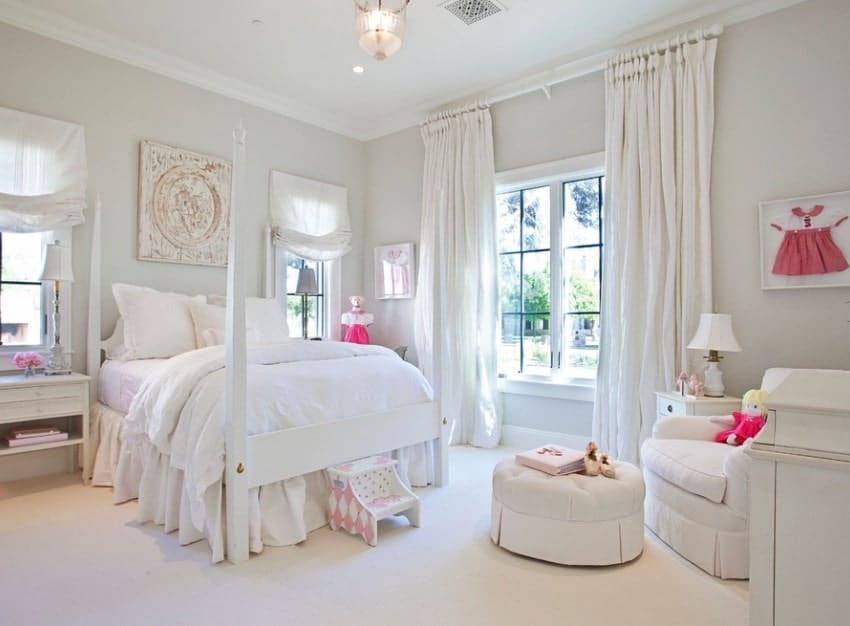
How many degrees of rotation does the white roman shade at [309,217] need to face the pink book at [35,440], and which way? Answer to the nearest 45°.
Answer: approximately 90° to its right

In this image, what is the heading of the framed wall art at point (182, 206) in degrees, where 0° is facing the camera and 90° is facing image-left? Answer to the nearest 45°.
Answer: approximately 315°

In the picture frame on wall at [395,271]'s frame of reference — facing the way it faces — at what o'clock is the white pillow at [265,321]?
The white pillow is roughly at 12 o'clock from the picture frame on wall.

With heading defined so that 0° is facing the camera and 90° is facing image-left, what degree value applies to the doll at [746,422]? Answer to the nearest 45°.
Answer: approximately 45°

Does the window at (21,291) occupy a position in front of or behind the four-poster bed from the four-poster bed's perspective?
behind

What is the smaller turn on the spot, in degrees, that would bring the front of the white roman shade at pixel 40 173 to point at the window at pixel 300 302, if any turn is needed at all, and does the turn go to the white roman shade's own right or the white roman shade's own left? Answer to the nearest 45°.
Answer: approximately 45° to the white roman shade's own left

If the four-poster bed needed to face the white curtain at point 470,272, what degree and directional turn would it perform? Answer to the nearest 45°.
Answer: approximately 90° to its left

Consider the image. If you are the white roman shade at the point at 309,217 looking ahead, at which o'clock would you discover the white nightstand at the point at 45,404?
The white nightstand is roughly at 3 o'clock from the white roman shade.

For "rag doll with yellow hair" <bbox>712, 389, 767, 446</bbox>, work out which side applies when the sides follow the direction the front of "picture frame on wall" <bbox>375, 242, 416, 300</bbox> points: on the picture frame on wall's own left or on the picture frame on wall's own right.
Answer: on the picture frame on wall's own left

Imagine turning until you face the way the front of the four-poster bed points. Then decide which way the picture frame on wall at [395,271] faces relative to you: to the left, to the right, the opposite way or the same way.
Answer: to the right
